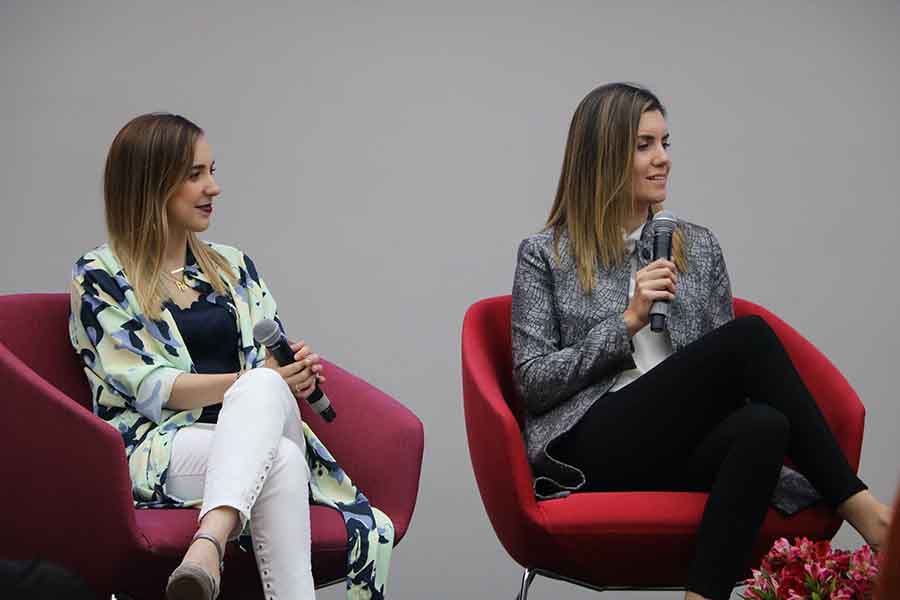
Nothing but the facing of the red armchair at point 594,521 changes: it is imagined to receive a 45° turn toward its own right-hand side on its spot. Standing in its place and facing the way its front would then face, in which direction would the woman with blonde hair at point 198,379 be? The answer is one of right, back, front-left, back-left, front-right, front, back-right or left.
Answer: right

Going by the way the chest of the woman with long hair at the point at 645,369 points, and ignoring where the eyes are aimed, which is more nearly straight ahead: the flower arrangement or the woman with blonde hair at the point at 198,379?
the flower arrangement

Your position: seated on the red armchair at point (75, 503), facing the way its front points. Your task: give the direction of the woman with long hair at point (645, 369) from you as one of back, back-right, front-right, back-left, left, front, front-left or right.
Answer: front-left

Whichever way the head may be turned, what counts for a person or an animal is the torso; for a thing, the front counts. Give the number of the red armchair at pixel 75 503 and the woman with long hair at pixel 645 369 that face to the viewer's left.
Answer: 0

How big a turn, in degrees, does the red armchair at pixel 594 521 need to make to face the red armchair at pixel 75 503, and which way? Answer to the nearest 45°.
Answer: approximately 90° to its right

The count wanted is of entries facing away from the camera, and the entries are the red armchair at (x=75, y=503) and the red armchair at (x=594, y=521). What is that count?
0

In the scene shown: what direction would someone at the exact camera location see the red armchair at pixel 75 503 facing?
facing the viewer and to the right of the viewer

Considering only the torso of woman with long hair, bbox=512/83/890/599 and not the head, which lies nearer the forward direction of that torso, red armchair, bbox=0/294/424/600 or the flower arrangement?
the flower arrangement

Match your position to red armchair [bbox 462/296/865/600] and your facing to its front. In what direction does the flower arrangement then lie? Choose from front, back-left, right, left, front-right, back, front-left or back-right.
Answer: front

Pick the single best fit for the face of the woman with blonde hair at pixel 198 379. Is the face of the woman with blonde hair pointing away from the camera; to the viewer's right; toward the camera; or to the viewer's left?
to the viewer's right

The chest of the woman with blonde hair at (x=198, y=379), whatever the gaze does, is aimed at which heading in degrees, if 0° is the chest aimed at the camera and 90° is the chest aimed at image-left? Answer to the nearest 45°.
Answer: approximately 315°

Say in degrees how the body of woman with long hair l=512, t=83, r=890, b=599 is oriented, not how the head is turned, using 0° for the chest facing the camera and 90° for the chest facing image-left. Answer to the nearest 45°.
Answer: approximately 315°

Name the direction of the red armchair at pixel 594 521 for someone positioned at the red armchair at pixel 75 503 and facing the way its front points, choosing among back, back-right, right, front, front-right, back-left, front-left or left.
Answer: front-left
